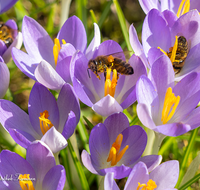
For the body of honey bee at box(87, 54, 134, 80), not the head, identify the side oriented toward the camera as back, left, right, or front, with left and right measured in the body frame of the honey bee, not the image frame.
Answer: left
